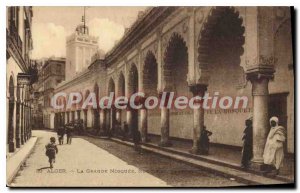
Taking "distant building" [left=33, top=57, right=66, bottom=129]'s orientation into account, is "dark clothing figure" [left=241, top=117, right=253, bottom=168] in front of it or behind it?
in front

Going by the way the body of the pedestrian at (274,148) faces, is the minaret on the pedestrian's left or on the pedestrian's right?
on the pedestrian's right

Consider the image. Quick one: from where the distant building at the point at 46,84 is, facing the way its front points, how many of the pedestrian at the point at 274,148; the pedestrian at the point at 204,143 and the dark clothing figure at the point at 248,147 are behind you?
0

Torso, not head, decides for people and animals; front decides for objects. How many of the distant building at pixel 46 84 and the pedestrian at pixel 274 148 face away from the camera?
0

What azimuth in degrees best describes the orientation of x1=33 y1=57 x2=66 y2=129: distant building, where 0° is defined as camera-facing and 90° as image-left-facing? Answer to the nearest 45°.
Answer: approximately 315°

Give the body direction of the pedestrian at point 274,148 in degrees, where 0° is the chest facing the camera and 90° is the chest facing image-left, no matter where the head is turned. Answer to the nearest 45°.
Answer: approximately 45°

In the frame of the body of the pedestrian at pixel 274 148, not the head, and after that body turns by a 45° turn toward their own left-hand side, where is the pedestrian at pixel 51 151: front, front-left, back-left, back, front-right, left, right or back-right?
right

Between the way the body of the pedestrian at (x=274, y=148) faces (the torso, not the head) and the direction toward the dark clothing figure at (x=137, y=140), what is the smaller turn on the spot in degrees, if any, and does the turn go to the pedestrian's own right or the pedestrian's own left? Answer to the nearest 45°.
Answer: approximately 90° to the pedestrian's own right
